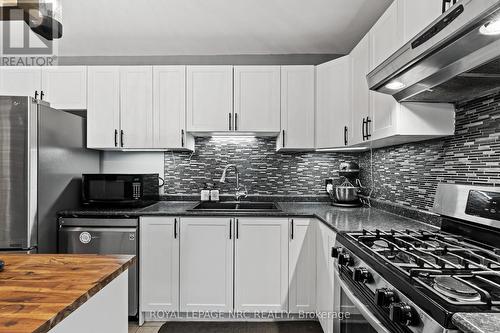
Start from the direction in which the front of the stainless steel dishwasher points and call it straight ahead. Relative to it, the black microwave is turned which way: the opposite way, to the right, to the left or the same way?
the same way

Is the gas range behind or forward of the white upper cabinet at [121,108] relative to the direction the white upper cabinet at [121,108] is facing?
forward

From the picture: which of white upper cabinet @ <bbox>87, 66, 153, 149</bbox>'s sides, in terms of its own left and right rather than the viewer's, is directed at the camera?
front

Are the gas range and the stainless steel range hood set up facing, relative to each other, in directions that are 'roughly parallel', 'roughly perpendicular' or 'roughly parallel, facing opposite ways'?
roughly parallel

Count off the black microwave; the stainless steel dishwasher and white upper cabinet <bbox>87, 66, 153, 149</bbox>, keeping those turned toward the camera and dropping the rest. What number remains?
3

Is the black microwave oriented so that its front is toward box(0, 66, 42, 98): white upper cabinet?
no

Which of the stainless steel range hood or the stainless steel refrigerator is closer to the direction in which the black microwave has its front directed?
the stainless steel range hood

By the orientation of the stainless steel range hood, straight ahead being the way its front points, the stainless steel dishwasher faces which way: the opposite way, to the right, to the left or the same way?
to the left

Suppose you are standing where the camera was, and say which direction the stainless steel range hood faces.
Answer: facing the viewer and to the left of the viewer

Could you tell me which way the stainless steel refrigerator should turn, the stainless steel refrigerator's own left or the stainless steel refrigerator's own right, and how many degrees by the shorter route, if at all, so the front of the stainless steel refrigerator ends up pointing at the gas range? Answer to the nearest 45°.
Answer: approximately 90° to the stainless steel refrigerator's own left

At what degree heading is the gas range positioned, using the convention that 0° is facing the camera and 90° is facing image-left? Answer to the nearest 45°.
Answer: approximately 45°

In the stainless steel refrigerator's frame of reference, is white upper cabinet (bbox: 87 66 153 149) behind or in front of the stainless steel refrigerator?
behind

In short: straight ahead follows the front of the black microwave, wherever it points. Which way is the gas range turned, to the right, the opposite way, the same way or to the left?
to the right

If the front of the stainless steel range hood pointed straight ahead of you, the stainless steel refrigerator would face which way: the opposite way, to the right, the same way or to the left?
to the left

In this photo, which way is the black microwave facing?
toward the camera

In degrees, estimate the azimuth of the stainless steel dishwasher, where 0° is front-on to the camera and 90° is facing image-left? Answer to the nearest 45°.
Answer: approximately 0°

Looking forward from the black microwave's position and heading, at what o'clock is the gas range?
The gas range is roughly at 11 o'clock from the black microwave.
